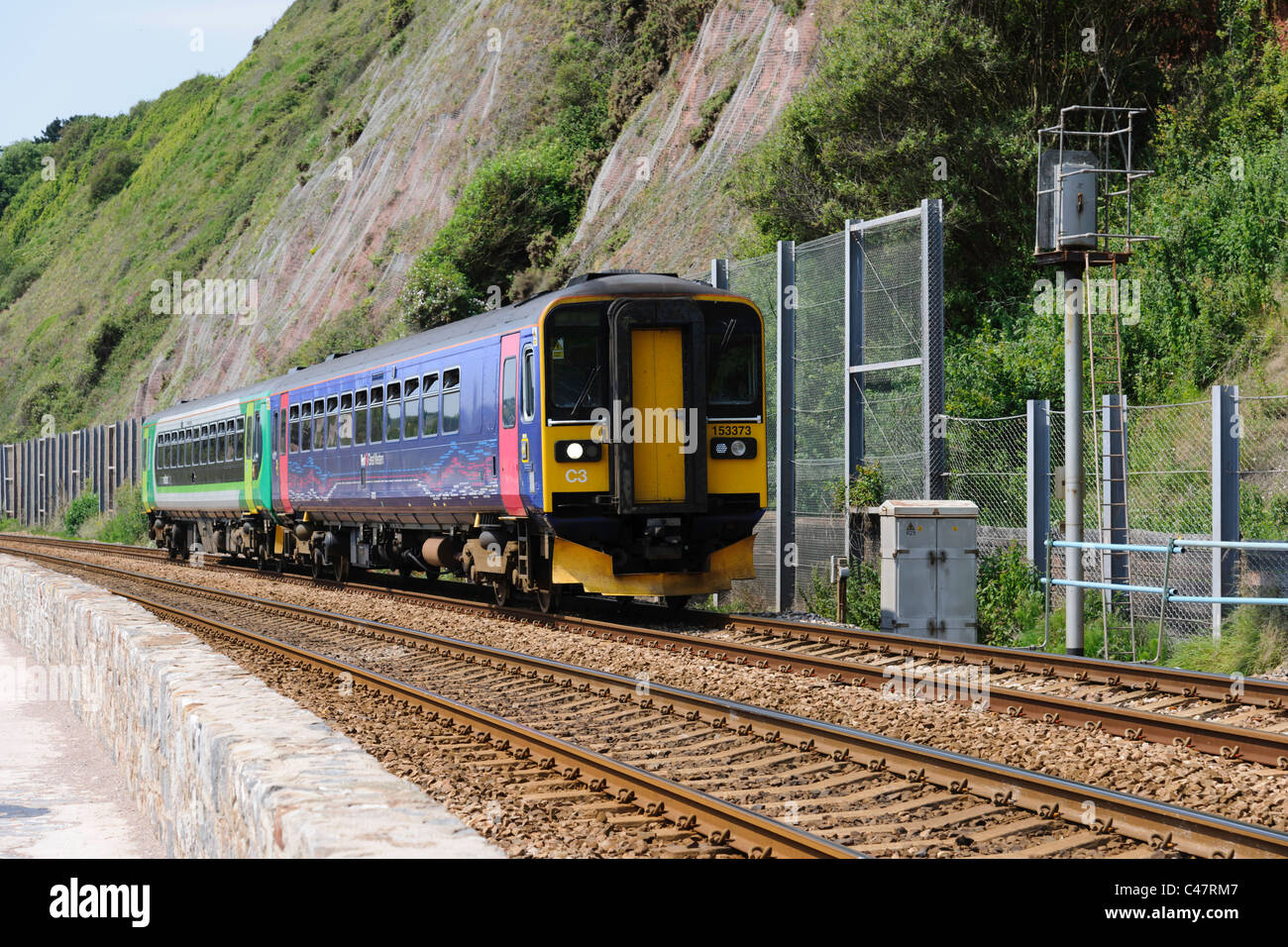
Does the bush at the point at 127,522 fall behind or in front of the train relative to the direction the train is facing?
behind

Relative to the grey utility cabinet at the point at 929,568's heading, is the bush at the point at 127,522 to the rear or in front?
to the rear

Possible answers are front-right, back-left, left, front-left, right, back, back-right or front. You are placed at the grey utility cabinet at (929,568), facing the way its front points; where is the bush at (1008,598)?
back-left

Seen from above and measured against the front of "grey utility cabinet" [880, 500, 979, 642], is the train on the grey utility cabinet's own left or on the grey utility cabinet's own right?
on the grey utility cabinet's own right

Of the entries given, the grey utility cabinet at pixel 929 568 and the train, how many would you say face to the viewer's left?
0

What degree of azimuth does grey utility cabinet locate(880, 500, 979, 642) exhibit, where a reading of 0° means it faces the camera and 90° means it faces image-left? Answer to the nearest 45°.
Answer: approximately 0°

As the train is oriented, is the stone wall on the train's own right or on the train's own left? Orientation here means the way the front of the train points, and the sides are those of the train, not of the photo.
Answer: on the train's own right

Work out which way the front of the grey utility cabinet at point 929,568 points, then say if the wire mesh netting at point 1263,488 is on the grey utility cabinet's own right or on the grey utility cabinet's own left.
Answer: on the grey utility cabinet's own left

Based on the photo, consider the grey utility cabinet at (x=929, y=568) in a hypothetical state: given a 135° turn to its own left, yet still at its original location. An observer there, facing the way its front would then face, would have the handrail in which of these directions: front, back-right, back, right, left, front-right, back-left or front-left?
right

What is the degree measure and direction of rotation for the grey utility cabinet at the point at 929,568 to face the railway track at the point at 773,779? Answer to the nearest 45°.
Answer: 0° — it already faces it

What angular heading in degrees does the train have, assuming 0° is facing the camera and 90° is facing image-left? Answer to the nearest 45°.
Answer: approximately 315°
